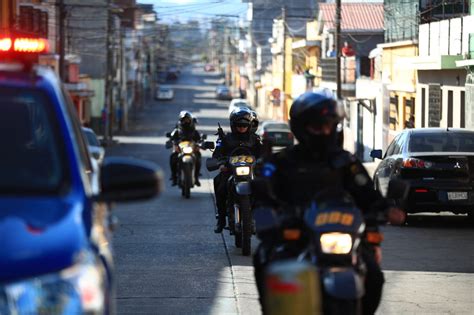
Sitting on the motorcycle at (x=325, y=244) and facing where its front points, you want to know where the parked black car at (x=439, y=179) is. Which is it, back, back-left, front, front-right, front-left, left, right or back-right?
back

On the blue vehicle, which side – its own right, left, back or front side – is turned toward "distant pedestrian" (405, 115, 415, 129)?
back

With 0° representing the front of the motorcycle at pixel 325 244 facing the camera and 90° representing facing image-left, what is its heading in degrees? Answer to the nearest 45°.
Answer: approximately 0°

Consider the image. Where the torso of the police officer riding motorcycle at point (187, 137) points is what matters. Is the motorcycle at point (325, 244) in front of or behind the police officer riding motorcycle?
in front

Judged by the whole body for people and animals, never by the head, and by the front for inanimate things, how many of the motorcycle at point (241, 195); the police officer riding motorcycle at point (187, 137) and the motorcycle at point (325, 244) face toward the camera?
3

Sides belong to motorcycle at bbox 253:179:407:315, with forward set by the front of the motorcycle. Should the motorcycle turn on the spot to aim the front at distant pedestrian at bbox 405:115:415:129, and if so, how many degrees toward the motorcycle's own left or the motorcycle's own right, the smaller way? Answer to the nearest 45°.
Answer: approximately 180°

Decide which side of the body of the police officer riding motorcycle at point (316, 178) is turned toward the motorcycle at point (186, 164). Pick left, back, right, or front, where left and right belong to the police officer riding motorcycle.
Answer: back

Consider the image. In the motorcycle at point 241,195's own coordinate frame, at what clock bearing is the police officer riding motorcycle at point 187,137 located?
The police officer riding motorcycle is roughly at 6 o'clock from the motorcycle.

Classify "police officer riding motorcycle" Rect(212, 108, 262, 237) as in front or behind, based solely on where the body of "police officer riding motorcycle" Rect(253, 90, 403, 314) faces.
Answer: behind
